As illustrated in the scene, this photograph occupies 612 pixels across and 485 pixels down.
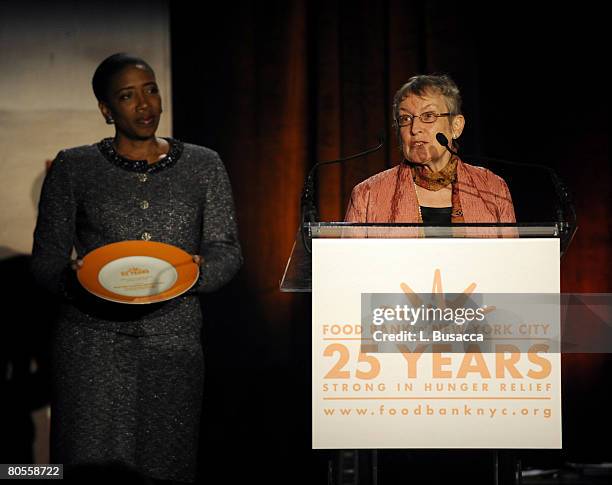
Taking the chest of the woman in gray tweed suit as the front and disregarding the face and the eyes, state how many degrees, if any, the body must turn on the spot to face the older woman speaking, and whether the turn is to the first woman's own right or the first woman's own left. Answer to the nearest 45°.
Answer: approximately 45° to the first woman's own left

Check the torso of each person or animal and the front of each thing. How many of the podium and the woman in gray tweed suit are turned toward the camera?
2

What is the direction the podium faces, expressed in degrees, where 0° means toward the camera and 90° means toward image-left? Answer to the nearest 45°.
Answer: approximately 0°

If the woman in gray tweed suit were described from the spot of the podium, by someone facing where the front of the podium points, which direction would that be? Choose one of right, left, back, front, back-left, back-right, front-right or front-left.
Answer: back-right

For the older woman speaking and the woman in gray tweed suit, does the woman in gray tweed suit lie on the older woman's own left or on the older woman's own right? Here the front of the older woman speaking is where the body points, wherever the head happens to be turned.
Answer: on the older woman's own right

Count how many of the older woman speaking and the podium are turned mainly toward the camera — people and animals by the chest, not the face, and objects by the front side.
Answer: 2

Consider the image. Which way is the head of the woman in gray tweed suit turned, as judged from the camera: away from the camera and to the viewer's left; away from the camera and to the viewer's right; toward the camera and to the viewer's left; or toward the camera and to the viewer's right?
toward the camera and to the viewer's right
